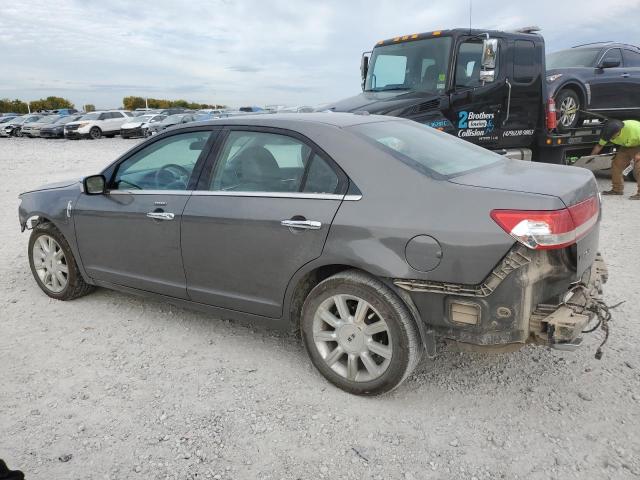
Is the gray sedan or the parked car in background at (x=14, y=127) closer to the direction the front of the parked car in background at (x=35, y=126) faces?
the gray sedan

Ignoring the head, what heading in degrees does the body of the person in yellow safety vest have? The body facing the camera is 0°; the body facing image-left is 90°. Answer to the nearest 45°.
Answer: approximately 90°

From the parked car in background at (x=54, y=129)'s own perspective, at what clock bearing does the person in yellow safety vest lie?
The person in yellow safety vest is roughly at 10 o'clock from the parked car in background.

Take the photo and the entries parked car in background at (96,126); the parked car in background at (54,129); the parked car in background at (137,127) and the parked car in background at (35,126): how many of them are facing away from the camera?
0

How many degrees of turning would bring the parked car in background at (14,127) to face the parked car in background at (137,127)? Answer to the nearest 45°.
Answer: approximately 90° to its left

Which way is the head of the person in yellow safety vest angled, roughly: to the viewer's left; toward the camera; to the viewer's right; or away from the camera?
to the viewer's left

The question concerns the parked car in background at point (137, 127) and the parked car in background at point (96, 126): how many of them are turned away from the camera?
0

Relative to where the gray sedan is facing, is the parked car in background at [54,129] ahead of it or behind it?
ahead

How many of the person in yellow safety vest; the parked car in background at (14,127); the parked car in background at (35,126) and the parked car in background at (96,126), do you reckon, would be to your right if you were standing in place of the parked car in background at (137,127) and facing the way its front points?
3

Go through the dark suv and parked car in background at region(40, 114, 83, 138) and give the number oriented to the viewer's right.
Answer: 0

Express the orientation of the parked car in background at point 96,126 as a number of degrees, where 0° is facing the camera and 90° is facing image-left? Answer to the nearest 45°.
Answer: approximately 45°

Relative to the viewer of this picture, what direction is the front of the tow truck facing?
facing the viewer and to the left of the viewer

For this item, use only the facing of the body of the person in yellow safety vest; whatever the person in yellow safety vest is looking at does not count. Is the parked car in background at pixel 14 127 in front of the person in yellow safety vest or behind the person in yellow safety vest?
in front

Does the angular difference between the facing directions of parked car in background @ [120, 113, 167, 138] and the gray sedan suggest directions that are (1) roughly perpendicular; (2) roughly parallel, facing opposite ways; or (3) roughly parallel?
roughly perpendicular

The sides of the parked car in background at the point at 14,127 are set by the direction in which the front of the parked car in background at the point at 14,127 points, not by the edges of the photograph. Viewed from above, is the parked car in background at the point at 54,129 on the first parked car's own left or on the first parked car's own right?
on the first parked car's own left
